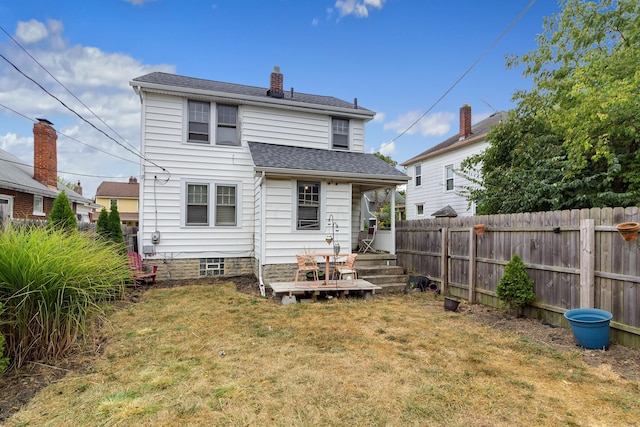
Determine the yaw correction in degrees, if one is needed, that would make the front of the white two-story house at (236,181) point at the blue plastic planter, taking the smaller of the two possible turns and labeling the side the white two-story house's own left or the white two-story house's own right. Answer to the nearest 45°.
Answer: approximately 135° to the white two-story house's own right

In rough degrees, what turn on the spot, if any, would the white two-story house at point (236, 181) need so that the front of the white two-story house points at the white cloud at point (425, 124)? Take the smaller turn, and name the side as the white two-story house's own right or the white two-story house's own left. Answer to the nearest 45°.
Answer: approximately 45° to the white two-story house's own right

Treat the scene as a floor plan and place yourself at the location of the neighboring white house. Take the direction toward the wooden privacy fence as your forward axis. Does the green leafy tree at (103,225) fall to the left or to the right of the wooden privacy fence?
right

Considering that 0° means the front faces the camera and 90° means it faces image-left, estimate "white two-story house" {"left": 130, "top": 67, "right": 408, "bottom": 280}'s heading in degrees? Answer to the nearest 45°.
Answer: approximately 180°

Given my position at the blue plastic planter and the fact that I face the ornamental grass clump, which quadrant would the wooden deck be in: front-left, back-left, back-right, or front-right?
front-right

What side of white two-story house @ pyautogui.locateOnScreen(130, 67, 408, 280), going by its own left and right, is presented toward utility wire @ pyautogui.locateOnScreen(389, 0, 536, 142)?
right

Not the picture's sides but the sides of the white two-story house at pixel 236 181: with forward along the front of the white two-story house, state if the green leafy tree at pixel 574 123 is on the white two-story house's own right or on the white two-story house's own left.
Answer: on the white two-story house's own right

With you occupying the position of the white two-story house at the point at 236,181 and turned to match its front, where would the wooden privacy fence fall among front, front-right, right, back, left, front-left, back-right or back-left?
back-right

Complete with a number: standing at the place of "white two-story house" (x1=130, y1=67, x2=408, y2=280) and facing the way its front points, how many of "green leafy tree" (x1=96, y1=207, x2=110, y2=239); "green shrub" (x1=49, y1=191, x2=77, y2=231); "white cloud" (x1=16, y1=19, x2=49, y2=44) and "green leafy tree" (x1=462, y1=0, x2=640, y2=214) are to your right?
1

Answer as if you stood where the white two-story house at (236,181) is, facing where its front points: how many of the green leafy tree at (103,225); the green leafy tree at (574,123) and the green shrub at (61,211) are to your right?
1

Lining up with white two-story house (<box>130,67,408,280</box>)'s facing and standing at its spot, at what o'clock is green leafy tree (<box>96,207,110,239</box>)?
The green leafy tree is roughly at 9 o'clock from the white two-story house.
